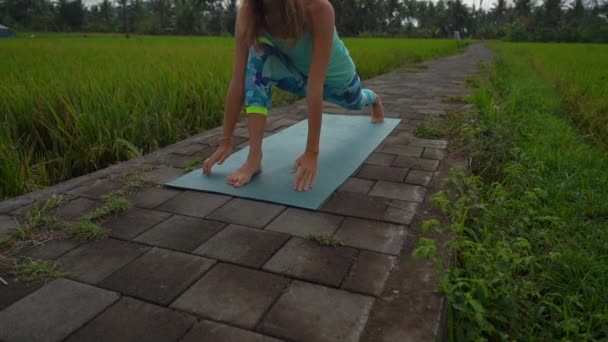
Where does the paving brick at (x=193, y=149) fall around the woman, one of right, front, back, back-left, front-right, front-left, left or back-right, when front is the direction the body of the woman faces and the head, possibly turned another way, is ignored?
right

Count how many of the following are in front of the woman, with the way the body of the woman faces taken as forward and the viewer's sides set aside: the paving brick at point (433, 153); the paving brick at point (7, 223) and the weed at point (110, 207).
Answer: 2

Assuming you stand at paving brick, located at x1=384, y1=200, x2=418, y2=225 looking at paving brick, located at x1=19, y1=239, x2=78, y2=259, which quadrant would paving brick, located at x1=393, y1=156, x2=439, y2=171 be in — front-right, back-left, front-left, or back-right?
back-right

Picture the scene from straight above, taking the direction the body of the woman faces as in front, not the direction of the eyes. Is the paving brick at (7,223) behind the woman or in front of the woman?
in front

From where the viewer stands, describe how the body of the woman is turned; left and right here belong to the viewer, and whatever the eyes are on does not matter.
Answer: facing the viewer and to the left of the viewer

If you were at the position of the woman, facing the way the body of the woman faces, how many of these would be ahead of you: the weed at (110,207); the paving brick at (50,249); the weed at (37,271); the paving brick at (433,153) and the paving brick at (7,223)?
4

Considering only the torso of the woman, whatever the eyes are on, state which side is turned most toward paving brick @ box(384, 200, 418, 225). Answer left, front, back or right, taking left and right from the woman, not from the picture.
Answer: left

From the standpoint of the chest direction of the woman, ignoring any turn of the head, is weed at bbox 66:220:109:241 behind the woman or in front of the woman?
in front

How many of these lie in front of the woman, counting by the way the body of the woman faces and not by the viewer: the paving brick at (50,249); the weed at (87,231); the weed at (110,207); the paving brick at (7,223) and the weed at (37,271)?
5

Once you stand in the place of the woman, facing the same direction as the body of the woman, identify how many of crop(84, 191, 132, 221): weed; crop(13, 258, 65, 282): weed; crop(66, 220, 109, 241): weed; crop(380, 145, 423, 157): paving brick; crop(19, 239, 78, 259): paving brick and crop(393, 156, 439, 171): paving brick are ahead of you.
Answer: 4

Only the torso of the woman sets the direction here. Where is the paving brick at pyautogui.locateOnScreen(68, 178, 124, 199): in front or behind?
in front

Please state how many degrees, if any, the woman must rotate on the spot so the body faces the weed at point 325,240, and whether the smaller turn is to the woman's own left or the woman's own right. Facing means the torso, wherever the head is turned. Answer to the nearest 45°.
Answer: approximately 45° to the woman's own left

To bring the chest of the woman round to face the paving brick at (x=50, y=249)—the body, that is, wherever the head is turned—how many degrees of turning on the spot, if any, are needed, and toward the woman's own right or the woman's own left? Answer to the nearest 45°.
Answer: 0° — they already face it
